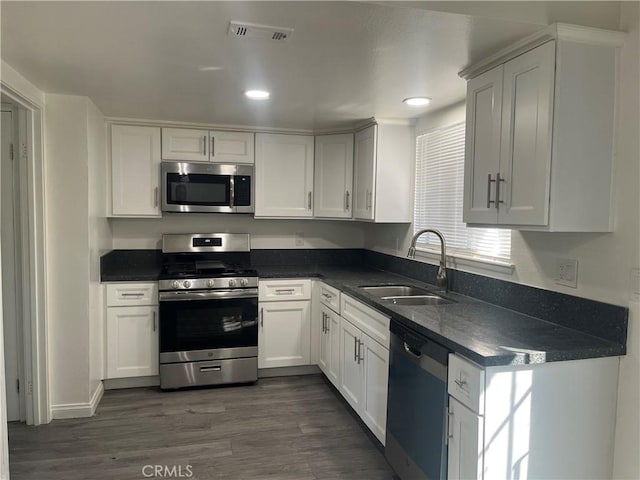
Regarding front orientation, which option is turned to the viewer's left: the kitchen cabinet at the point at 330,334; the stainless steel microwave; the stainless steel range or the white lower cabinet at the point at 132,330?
the kitchen cabinet

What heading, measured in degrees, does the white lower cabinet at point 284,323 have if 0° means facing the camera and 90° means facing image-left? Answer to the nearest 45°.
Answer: approximately 0°

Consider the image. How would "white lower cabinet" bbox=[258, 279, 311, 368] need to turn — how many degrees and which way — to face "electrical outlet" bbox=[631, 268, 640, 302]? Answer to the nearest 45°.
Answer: approximately 45° to its left

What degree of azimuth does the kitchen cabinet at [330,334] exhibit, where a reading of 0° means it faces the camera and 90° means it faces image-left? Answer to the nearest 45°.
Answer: approximately 90°

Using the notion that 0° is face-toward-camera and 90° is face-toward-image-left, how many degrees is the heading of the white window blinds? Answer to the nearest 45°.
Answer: approximately 45°

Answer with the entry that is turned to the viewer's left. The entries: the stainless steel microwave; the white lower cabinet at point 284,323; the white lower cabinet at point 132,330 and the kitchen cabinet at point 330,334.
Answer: the kitchen cabinet

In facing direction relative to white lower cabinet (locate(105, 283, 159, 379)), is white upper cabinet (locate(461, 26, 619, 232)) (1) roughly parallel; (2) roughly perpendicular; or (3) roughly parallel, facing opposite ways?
roughly perpendicular

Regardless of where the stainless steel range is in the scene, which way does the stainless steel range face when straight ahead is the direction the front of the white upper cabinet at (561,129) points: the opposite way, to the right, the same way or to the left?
to the left
